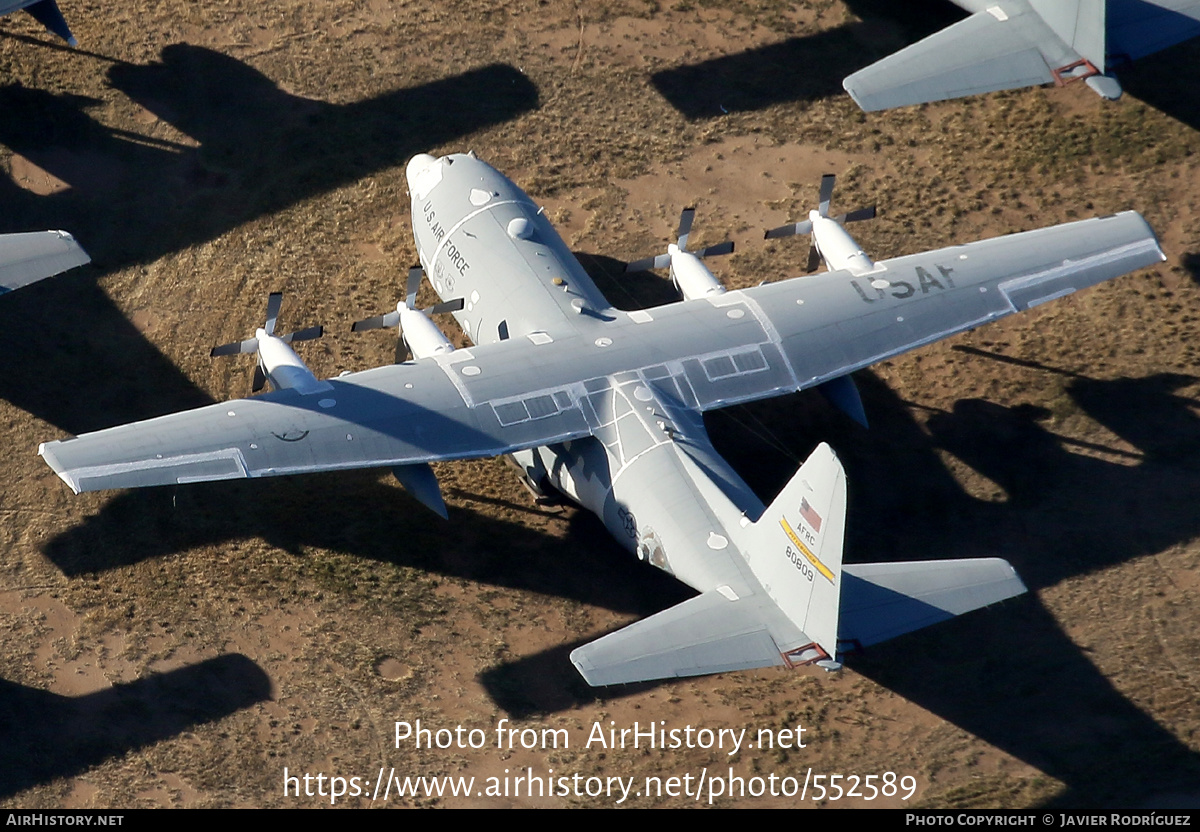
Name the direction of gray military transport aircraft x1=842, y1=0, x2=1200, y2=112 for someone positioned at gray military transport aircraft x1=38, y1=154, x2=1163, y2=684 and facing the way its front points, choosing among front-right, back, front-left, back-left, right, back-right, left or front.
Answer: right

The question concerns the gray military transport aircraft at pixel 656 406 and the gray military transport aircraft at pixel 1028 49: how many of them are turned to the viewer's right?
0

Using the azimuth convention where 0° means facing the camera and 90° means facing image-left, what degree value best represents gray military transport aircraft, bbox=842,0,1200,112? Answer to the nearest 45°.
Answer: approximately 135°

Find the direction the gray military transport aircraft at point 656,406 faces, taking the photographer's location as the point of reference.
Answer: facing away from the viewer and to the left of the viewer

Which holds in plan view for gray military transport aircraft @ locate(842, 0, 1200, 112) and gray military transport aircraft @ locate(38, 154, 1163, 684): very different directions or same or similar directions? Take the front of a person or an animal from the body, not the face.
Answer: same or similar directions

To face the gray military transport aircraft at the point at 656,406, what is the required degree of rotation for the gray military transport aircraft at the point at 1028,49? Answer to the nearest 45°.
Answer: approximately 90° to its left
